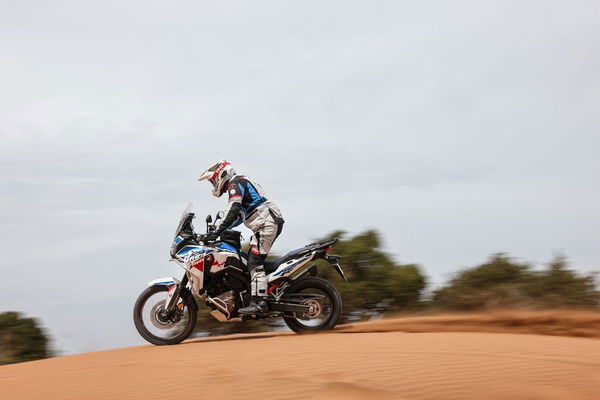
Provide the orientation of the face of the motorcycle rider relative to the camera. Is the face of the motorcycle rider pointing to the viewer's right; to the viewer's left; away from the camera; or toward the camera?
to the viewer's left

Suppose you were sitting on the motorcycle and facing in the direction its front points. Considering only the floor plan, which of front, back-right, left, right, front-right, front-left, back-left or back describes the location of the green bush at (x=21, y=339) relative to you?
front-right

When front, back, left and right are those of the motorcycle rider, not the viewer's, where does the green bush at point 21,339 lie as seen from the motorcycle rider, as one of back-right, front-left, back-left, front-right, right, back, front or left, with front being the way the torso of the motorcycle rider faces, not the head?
front-right

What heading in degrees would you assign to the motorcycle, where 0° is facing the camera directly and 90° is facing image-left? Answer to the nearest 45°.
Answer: approximately 90°

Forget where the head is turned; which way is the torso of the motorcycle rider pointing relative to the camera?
to the viewer's left
